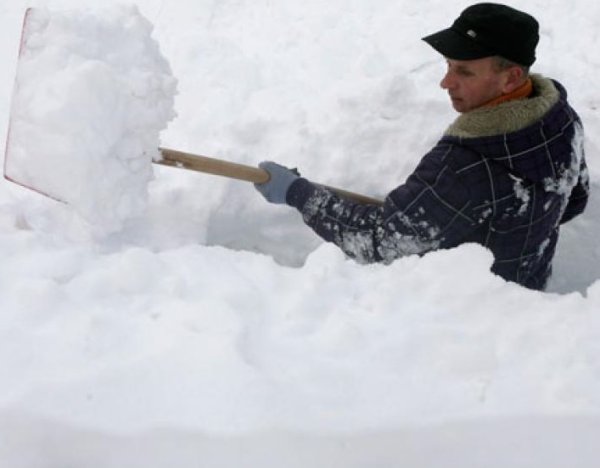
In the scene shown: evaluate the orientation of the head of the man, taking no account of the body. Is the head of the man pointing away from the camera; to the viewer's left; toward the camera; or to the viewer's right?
to the viewer's left

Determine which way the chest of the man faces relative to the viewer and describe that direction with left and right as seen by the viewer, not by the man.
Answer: facing away from the viewer and to the left of the viewer
